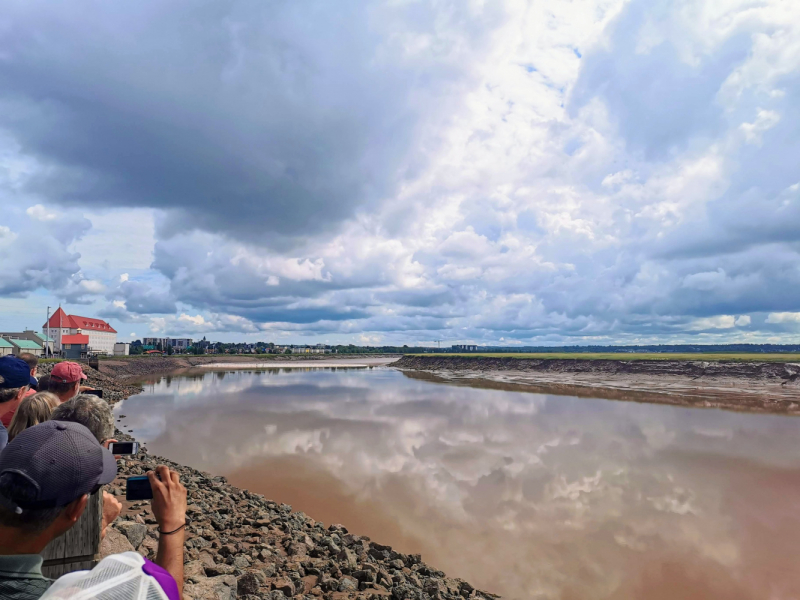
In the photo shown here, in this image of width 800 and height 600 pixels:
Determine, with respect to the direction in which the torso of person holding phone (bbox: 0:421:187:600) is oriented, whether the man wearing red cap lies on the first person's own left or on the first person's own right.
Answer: on the first person's own left

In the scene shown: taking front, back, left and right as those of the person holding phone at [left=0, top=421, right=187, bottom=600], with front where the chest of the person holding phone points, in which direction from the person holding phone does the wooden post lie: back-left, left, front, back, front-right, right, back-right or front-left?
front-left

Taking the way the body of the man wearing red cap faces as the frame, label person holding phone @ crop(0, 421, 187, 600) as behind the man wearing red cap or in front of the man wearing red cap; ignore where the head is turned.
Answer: behind

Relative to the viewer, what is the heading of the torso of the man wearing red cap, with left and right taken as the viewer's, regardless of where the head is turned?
facing away from the viewer and to the right of the viewer

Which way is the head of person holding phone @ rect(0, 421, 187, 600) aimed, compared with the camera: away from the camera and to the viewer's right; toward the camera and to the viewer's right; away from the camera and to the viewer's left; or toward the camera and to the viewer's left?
away from the camera and to the viewer's right

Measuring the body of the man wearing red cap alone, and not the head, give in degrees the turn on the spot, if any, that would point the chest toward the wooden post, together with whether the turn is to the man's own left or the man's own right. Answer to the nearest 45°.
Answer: approximately 135° to the man's own right

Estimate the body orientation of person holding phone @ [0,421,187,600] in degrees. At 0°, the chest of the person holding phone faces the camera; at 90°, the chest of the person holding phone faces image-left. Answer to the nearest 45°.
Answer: approximately 225°

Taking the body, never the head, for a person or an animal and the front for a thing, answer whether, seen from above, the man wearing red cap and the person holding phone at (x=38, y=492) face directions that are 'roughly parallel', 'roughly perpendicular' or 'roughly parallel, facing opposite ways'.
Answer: roughly parallel

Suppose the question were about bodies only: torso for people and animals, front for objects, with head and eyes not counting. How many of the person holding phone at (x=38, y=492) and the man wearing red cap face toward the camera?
0
